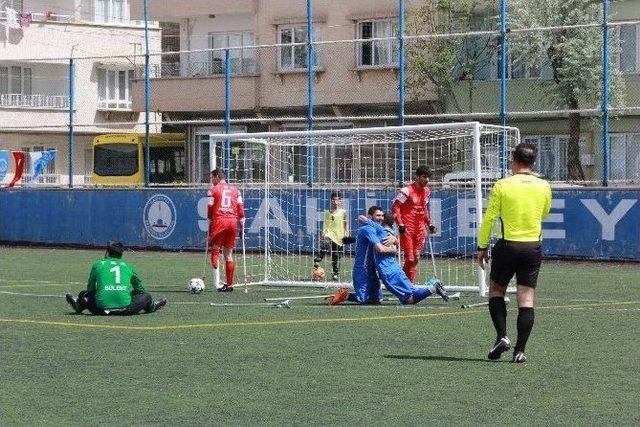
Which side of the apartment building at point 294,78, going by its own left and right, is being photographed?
front

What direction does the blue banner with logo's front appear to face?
toward the camera

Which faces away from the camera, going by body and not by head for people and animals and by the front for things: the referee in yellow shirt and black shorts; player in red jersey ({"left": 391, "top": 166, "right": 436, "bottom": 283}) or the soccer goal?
the referee in yellow shirt and black shorts

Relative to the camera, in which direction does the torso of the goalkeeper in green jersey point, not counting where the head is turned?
away from the camera

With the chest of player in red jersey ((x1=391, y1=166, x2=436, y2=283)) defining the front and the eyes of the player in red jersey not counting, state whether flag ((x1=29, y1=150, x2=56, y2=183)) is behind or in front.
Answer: behind

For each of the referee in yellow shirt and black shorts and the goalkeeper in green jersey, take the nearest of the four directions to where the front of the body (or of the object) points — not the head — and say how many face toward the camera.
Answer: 0

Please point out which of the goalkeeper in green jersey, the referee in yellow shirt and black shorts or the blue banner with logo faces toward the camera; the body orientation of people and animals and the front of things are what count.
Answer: the blue banner with logo

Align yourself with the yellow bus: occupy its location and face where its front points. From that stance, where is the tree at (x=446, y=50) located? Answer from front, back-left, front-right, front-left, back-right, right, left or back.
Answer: left

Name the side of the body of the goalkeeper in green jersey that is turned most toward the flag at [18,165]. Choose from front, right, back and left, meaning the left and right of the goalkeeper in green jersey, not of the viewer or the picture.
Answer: front

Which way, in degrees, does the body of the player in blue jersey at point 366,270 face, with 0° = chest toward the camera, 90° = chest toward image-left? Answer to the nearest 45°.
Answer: approximately 270°

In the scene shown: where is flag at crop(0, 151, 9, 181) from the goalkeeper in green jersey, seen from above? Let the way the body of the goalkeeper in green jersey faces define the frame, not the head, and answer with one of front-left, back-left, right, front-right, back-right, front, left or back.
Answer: front

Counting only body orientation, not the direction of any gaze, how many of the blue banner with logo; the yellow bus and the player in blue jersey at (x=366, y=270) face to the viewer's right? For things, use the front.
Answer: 1

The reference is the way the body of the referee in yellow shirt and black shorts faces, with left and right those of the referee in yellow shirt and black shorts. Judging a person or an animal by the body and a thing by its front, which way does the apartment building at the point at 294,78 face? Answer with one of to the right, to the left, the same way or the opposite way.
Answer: the opposite way

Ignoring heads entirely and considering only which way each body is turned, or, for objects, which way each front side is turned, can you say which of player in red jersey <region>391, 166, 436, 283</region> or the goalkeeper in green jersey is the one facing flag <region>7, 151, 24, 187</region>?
the goalkeeper in green jersey

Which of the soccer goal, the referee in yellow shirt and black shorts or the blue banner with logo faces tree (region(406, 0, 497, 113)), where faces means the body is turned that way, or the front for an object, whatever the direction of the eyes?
the referee in yellow shirt and black shorts

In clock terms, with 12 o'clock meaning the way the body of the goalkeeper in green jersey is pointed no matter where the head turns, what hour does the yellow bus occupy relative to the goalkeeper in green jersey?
The yellow bus is roughly at 12 o'clock from the goalkeeper in green jersey.

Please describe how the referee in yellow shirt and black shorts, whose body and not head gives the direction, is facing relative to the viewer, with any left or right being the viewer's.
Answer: facing away from the viewer

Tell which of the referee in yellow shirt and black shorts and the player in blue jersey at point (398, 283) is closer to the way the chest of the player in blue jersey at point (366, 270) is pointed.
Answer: the player in blue jersey

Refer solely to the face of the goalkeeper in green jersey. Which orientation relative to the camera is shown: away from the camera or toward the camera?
away from the camera

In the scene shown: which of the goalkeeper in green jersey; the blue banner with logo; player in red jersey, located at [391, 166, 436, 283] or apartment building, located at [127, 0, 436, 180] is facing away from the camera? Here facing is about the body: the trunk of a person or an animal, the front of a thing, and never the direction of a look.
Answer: the goalkeeper in green jersey

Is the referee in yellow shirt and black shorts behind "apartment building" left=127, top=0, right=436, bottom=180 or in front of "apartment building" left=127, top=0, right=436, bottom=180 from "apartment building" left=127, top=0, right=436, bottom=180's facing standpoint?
in front
